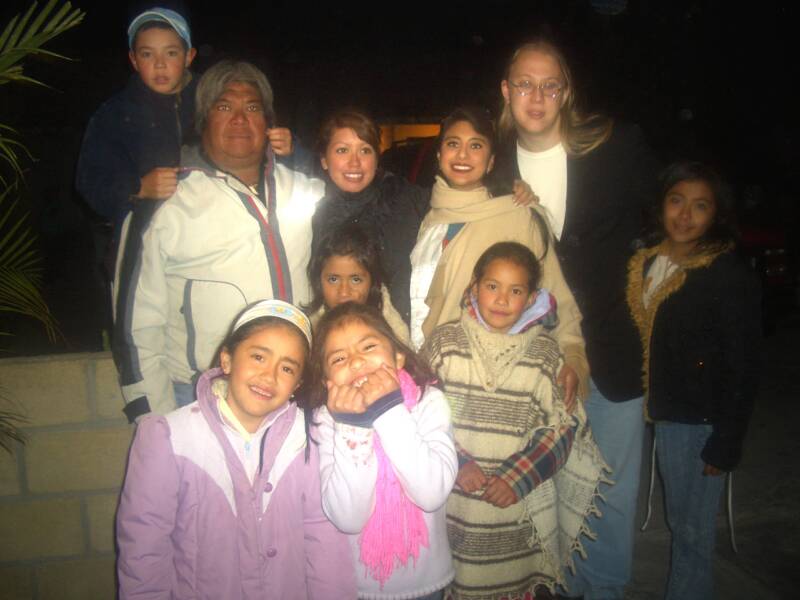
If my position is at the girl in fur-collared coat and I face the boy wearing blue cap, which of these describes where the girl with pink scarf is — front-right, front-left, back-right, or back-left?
front-left

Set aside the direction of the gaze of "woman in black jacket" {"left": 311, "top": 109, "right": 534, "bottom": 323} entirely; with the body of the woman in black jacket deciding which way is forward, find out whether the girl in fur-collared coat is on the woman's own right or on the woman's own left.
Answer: on the woman's own left

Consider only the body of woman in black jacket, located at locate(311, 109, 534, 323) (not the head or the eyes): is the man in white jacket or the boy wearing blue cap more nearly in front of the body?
the man in white jacket

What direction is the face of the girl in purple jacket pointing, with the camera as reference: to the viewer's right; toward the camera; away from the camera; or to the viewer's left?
toward the camera

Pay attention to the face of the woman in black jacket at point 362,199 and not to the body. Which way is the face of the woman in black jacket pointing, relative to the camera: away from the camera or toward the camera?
toward the camera

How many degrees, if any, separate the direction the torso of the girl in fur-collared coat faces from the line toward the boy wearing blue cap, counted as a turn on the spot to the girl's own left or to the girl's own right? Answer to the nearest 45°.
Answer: approximately 45° to the girl's own right

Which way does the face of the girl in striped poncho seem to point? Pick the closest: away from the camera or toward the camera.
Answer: toward the camera

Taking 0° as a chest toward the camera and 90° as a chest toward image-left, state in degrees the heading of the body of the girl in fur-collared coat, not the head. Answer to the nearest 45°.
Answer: approximately 45°

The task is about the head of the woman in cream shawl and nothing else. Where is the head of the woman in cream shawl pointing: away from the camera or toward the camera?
toward the camera

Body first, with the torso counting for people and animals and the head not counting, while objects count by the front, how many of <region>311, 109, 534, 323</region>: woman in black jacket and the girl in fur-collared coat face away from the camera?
0

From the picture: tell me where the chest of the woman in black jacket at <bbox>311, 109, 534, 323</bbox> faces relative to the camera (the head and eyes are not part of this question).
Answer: toward the camera

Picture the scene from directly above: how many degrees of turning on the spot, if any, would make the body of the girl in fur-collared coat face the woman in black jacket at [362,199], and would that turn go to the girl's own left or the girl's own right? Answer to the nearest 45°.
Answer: approximately 45° to the girl's own right

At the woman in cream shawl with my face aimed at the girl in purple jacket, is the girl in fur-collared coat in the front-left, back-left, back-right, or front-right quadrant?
back-left
